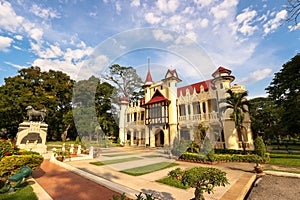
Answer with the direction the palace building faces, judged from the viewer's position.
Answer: facing the viewer and to the left of the viewer

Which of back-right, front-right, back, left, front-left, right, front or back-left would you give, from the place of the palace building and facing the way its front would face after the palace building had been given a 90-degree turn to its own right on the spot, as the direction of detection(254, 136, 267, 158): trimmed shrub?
back

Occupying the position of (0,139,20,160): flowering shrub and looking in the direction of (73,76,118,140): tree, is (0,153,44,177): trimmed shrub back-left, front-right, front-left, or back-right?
back-right

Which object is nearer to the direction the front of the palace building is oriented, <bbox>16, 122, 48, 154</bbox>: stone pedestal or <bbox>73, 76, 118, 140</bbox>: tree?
the stone pedestal

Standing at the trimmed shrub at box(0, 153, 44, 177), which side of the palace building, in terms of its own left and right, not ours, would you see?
front

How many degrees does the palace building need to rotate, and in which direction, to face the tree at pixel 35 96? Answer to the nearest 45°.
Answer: approximately 45° to its right

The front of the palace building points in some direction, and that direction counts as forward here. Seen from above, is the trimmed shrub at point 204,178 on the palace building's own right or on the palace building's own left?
on the palace building's own left

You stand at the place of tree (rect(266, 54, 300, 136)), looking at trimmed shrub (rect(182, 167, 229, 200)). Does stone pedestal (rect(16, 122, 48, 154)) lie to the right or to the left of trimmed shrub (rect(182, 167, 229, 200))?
right
